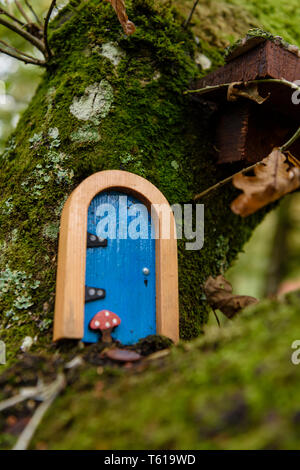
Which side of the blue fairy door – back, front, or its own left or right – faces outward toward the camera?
front

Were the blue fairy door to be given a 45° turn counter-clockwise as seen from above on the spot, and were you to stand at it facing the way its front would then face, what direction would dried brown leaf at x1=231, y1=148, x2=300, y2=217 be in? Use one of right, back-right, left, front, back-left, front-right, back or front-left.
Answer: front
